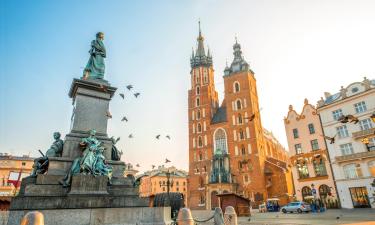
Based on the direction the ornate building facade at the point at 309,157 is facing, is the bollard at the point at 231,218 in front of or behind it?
in front

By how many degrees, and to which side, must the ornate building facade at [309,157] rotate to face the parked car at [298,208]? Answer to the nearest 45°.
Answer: approximately 45° to its left

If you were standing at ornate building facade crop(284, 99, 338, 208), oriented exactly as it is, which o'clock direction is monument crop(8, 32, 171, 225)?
The monument is roughly at 11 o'clock from the ornate building facade.

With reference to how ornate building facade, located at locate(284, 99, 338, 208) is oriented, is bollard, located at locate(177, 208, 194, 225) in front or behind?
in front

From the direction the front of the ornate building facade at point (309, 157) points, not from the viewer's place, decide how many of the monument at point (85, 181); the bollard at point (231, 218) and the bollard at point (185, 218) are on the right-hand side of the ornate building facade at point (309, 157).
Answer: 0

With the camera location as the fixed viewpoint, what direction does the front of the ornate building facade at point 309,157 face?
facing the viewer and to the left of the viewer

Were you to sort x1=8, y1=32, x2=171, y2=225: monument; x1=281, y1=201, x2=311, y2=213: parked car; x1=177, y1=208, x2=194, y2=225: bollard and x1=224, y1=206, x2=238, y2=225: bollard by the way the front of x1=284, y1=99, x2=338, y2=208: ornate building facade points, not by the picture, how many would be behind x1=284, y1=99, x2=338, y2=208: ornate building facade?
0
